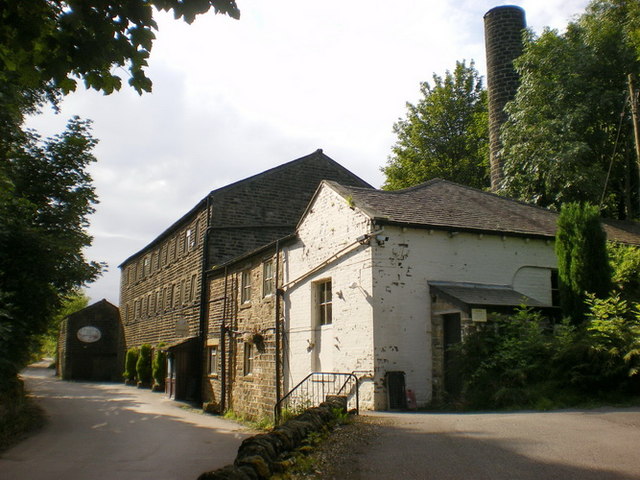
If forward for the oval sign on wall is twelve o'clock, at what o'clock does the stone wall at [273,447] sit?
The stone wall is roughly at 12 o'clock from the oval sign on wall.

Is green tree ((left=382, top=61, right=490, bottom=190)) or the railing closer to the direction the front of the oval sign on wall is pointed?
the railing

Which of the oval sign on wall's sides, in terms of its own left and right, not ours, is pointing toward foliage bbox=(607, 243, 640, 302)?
front

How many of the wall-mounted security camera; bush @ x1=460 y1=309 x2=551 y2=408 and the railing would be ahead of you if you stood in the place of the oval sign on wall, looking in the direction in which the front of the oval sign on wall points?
3

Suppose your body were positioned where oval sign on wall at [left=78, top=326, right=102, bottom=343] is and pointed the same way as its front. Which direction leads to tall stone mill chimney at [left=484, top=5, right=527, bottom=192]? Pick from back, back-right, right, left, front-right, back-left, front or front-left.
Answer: front-left

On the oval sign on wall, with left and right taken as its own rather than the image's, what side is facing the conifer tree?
front

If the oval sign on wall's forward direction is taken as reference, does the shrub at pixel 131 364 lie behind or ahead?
ahead

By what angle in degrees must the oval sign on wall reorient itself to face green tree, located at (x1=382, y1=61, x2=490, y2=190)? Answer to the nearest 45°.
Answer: approximately 45° to its left

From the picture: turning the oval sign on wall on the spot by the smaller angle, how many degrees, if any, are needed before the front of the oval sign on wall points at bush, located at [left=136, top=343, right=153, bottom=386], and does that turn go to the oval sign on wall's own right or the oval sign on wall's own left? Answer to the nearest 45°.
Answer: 0° — it already faces it

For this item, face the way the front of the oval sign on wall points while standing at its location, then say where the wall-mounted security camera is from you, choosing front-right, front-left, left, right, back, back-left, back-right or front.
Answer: front

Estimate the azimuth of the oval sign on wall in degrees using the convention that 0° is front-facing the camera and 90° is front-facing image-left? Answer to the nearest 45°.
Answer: approximately 0°

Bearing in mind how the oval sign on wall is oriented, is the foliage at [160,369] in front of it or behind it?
in front

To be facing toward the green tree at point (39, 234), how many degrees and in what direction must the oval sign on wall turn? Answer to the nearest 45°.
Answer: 0° — it already faces it

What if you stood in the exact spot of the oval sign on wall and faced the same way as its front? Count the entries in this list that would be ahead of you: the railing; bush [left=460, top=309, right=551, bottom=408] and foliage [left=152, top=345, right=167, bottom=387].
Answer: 3
